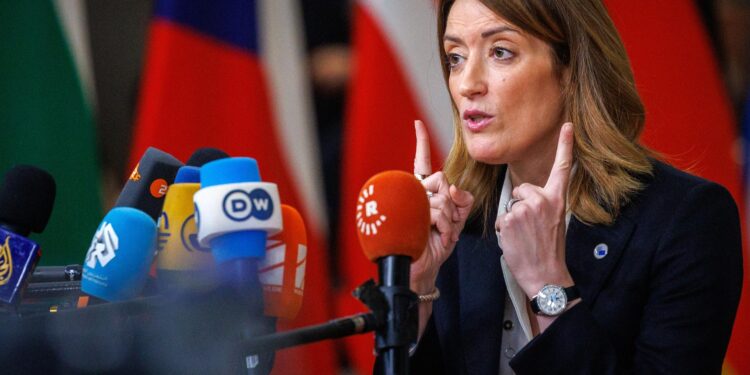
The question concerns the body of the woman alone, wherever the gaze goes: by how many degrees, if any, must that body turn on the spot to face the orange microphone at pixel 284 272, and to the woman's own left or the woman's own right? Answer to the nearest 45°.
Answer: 0° — they already face it

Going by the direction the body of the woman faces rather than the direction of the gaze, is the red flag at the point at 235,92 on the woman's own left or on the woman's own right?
on the woman's own right

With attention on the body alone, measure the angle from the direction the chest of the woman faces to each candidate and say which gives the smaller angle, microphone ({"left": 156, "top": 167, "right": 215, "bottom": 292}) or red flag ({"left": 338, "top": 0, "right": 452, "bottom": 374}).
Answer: the microphone

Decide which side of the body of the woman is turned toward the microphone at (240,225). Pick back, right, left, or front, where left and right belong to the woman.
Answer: front

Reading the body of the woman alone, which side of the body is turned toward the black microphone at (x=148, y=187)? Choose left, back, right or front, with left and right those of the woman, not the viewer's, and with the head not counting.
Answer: front

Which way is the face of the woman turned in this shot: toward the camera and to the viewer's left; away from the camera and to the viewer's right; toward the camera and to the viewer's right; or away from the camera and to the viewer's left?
toward the camera and to the viewer's left

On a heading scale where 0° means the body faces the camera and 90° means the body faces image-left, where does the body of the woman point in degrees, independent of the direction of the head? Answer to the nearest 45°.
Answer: approximately 45°

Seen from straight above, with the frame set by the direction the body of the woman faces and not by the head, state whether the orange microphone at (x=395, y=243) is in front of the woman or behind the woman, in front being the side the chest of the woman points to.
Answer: in front

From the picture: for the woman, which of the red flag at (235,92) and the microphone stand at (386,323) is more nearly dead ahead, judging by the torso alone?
the microphone stand
